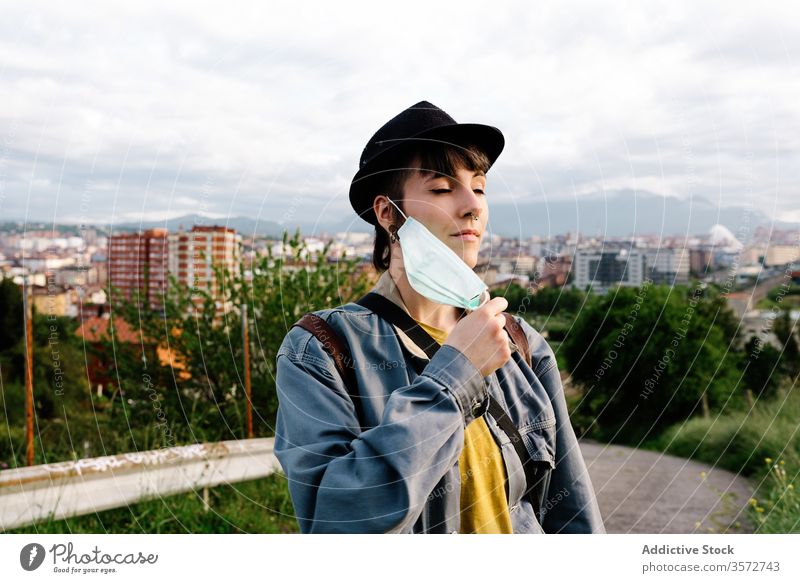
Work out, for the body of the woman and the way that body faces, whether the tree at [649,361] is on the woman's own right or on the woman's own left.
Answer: on the woman's own left

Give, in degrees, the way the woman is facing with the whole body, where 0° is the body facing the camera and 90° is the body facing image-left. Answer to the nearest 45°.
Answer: approximately 315°

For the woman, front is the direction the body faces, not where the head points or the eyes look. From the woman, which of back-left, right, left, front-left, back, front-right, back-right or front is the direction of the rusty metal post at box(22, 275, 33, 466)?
back
